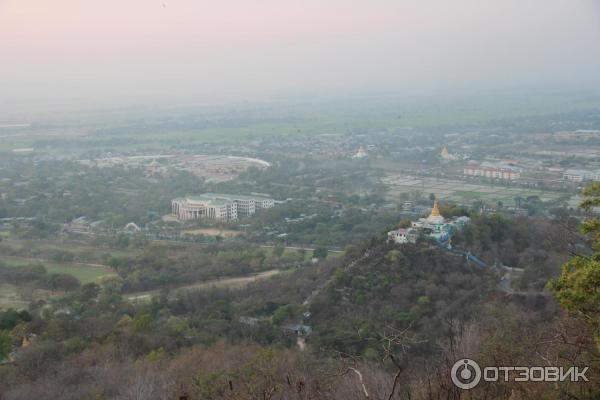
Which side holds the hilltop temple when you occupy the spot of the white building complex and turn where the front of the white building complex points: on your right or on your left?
on your left

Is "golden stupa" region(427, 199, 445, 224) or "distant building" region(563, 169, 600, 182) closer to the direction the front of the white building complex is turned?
the golden stupa

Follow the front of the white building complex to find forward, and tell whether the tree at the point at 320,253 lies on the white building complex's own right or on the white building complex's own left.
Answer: on the white building complex's own left

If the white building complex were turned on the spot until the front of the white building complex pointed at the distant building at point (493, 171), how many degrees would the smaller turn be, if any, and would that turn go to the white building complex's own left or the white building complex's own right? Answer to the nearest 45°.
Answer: approximately 135° to the white building complex's own left

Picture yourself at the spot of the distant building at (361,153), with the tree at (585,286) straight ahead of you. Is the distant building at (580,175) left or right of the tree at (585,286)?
left

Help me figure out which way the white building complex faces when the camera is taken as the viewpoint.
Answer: facing the viewer and to the left of the viewer

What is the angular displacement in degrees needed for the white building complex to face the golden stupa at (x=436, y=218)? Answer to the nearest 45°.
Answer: approximately 90° to its left

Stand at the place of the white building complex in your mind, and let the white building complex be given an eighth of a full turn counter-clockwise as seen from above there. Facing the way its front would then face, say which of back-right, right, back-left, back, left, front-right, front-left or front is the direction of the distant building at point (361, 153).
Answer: back-left

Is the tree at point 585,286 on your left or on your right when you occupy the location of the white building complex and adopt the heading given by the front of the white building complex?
on your left

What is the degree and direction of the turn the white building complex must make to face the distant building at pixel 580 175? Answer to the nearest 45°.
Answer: approximately 135° to its left
